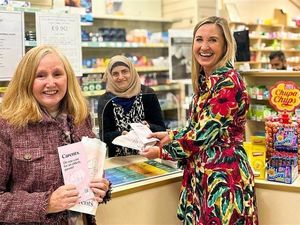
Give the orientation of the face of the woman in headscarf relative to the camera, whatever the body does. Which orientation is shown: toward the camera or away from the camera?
toward the camera

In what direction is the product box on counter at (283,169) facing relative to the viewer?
toward the camera

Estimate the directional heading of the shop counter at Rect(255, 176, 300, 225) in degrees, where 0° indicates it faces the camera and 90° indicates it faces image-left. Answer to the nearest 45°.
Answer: approximately 0°

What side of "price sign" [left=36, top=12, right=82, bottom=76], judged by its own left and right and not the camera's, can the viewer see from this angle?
front

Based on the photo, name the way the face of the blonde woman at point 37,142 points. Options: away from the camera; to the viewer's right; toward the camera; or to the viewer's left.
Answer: toward the camera

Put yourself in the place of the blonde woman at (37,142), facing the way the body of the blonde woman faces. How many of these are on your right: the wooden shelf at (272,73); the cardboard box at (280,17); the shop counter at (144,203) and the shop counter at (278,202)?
0

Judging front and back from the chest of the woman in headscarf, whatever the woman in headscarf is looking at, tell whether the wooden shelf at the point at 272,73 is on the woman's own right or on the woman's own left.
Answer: on the woman's own left

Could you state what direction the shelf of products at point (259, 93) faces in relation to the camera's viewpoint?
facing the viewer

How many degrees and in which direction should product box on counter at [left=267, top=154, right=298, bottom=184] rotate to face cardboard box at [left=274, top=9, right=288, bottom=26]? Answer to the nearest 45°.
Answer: approximately 180°

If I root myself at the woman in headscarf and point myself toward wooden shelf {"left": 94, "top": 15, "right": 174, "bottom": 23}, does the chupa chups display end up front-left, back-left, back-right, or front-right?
back-right

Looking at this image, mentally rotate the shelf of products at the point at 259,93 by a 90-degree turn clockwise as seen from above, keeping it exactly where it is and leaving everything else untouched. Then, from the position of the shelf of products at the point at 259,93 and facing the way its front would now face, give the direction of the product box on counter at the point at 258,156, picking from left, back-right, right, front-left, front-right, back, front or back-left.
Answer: left

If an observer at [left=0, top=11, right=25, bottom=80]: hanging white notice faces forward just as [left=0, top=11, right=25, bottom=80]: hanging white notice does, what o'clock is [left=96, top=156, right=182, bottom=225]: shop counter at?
The shop counter is roughly at 11 o'clock from the hanging white notice.
